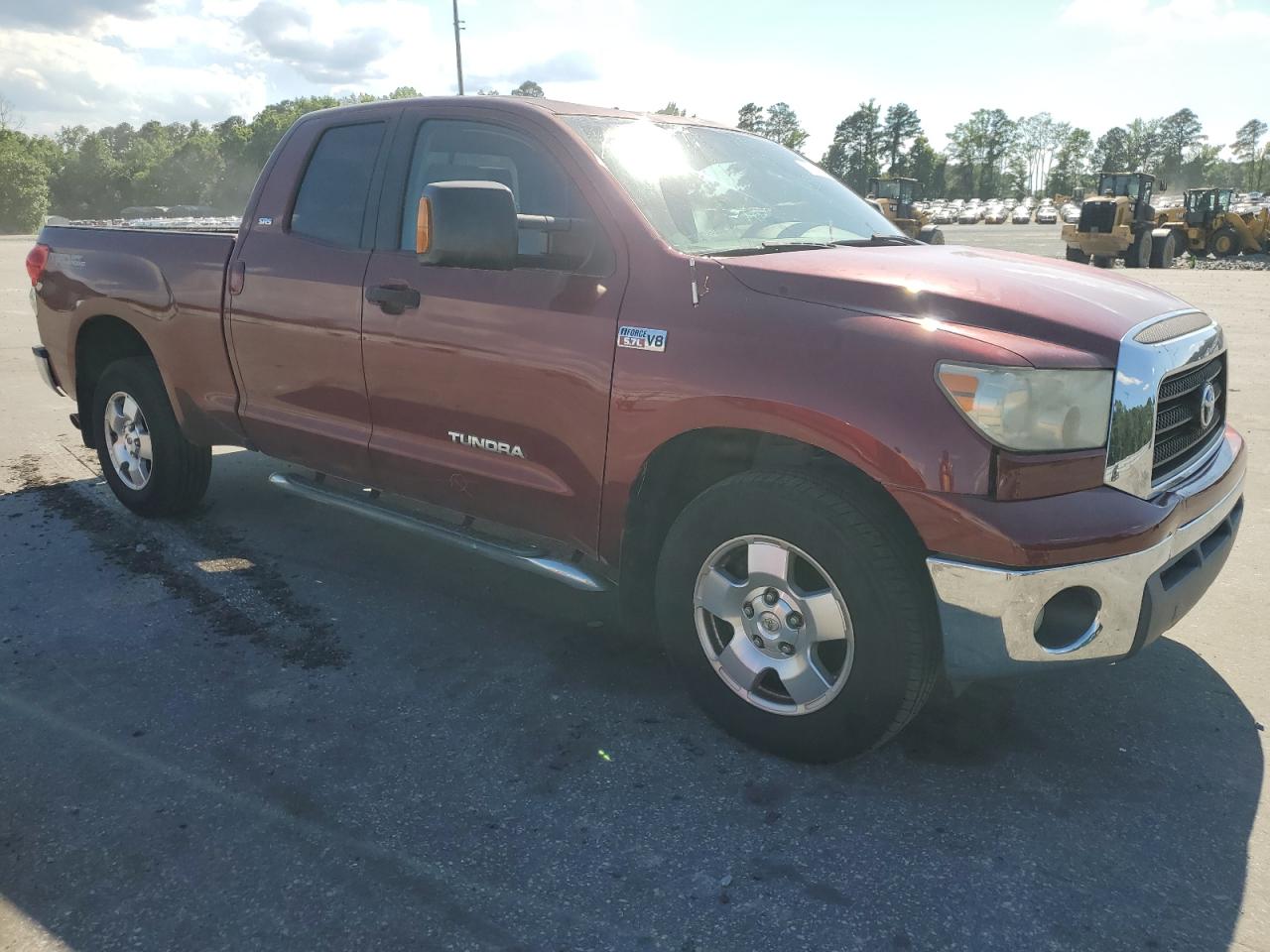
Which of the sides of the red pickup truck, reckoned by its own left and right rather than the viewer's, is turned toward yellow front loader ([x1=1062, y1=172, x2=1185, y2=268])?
left

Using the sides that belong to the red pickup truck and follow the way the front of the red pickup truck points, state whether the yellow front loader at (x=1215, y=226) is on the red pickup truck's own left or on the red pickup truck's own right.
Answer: on the red pickup truck's own left

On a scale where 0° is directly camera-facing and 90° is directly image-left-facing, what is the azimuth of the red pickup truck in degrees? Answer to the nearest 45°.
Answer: approximately 315°

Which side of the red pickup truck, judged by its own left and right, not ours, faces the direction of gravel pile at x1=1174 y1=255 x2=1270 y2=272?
left
